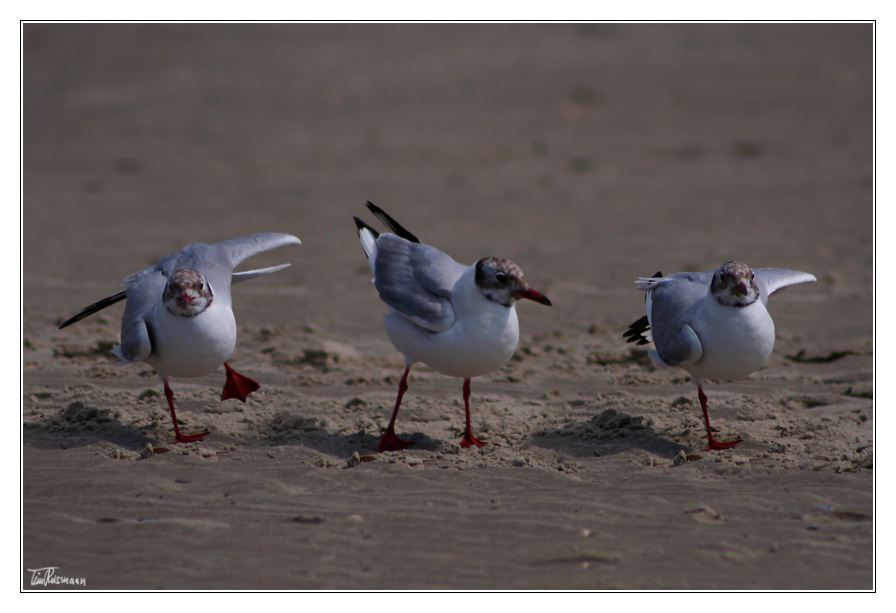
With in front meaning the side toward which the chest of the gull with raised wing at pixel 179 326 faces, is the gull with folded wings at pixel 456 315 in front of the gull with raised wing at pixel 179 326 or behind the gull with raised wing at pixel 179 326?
in front

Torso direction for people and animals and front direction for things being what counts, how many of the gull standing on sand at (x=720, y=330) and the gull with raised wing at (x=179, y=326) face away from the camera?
0

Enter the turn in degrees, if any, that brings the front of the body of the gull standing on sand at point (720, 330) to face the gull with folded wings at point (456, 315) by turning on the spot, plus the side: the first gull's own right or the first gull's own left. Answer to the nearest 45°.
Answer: approximately 135° to the first gull's own right

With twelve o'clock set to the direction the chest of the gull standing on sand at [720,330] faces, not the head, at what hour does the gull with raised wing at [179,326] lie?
The gull with raised wing is roughly at 4 o'clock from the gull standing on sand.

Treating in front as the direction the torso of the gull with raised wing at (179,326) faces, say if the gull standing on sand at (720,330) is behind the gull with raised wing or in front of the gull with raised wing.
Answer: in front

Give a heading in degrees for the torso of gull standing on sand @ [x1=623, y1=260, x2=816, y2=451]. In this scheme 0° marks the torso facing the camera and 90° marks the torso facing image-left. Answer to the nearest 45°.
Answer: approximately 315°

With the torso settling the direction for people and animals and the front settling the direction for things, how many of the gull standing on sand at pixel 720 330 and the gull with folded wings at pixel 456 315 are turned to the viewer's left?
0

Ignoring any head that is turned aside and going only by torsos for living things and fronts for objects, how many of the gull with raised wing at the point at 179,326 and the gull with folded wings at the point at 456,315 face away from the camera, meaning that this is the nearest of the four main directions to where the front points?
0

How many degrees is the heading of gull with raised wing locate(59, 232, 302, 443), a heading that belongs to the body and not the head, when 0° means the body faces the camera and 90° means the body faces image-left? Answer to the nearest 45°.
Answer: approximately 315°

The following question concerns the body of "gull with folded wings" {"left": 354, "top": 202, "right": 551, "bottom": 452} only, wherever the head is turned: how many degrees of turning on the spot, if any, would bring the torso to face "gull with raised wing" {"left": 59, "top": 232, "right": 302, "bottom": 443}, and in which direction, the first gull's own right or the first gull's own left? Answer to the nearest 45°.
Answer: approximately 135° to the first gull's own right
